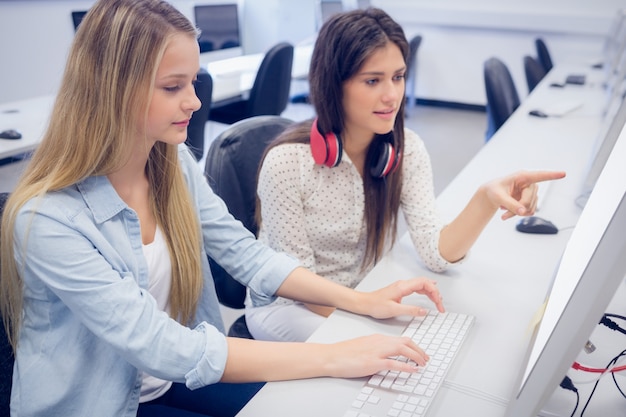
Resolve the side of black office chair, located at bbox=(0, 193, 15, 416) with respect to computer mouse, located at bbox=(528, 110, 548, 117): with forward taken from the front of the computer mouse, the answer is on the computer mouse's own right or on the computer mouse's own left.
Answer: on the computer mouse's own right

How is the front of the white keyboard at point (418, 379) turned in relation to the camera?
facing to the left of the viewer

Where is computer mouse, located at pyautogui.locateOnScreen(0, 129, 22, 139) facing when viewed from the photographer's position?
facing to the left of the viewer

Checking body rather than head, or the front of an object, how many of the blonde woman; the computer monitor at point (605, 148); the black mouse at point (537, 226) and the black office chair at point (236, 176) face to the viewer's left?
1

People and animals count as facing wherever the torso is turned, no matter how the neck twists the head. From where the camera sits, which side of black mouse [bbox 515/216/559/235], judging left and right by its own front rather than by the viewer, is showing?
right

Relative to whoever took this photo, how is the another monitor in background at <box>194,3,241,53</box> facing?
facing the viewer

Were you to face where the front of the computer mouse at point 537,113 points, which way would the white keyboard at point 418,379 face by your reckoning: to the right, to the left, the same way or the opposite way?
the opposite way

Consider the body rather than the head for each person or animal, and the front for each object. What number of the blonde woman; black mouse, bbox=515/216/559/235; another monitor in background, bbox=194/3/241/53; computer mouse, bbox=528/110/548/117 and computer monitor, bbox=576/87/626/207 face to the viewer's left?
1

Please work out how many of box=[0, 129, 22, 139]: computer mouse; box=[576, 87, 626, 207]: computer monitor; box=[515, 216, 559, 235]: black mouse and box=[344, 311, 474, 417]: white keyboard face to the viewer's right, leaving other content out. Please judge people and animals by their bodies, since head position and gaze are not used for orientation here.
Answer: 1

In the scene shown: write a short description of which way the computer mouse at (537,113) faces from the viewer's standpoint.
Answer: facing to the right of the viewer

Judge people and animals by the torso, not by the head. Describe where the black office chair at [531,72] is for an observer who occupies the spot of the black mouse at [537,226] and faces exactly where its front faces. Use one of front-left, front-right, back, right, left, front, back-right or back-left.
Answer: left

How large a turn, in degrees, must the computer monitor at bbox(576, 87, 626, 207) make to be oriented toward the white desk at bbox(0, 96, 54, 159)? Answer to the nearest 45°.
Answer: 0° — it already faces it

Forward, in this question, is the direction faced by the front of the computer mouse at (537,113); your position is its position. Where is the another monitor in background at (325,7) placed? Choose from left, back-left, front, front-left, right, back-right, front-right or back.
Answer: back-left

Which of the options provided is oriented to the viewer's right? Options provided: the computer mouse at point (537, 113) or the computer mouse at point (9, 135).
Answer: the computer mouse at point (537, 113)

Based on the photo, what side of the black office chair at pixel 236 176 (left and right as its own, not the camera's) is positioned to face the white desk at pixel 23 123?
back

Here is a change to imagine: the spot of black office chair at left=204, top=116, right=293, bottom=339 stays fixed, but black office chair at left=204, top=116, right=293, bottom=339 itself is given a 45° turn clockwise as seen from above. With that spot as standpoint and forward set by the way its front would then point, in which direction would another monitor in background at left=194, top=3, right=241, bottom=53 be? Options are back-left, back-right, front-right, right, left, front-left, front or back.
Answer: back
